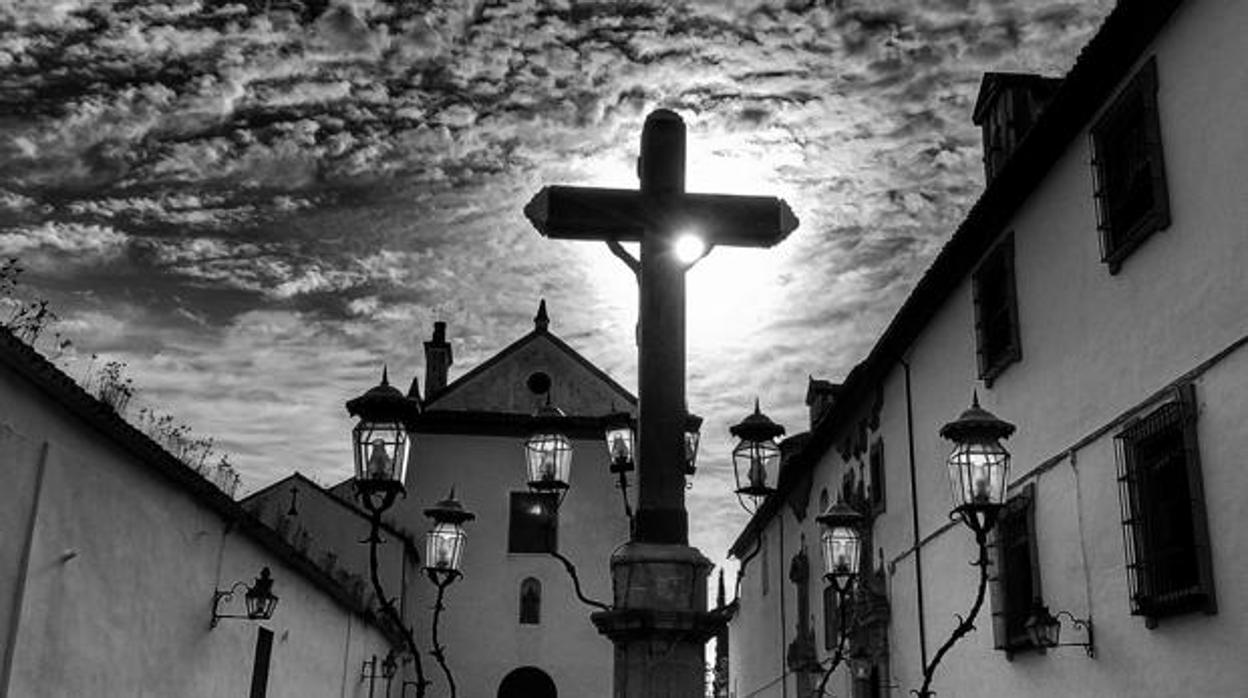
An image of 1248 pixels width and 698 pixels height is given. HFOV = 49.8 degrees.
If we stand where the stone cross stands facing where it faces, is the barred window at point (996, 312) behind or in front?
in front

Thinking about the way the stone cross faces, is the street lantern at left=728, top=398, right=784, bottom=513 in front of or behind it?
in front
